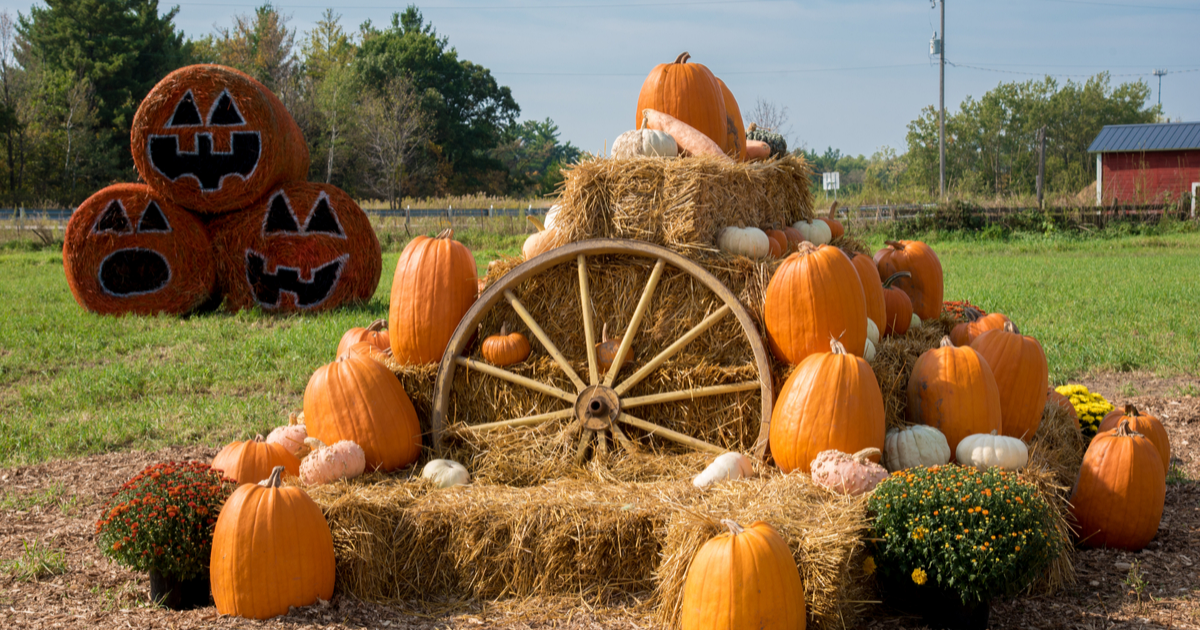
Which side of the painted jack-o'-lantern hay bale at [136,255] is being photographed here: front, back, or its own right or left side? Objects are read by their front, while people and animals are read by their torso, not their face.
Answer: front

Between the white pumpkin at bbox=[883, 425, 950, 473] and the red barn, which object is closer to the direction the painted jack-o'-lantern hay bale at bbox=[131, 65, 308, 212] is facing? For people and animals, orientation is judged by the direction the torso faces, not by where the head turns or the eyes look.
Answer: the white pumpkin

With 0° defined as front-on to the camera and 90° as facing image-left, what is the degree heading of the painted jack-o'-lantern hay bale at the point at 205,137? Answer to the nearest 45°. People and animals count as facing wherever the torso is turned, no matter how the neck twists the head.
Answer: approximately 0°

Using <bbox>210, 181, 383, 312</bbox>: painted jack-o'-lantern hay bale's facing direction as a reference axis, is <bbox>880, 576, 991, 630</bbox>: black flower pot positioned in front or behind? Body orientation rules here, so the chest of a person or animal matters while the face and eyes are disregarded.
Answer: in front

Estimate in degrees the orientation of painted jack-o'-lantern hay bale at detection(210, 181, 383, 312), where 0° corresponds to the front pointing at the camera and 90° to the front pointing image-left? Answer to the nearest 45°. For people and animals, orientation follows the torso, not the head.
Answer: approximately 0°

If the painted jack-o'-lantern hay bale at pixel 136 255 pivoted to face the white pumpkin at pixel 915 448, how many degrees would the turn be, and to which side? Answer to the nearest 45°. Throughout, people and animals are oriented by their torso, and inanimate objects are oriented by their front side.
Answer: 0° — it already faces it

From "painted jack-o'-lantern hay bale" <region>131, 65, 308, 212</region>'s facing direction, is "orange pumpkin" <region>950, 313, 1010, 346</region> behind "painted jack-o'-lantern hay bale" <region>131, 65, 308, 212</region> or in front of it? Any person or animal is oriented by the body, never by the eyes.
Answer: in front

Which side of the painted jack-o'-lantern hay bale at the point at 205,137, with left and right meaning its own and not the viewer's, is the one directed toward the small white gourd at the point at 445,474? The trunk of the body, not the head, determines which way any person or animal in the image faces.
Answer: front
